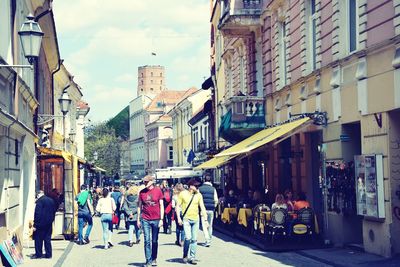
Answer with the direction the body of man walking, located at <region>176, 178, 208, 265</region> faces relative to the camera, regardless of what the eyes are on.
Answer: toward the camera

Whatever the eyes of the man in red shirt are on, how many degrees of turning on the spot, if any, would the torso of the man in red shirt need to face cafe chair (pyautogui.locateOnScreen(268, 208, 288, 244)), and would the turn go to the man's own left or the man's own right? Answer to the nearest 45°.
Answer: approximately 135° to the man's own left

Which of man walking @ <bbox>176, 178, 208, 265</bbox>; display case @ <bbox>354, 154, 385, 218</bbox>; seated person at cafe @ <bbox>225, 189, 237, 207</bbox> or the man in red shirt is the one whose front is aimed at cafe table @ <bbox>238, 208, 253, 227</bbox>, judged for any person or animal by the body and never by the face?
the seated person at cafe

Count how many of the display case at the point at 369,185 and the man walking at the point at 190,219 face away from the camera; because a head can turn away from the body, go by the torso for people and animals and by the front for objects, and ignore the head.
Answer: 0

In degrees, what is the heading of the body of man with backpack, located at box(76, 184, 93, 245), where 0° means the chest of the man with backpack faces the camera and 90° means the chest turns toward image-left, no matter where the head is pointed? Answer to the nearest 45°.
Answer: approximately 180°

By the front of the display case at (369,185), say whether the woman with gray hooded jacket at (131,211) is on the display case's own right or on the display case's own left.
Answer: on the display case's own right

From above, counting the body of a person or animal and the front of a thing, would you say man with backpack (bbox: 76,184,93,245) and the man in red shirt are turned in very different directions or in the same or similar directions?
very different directions

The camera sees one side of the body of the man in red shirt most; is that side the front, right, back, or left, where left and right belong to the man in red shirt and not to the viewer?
front

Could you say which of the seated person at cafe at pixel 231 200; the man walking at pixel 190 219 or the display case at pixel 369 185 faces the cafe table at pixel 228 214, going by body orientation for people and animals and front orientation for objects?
the seated person at cafe

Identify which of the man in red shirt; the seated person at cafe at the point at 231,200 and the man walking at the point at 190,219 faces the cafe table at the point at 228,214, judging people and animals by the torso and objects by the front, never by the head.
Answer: the seated person at cafe

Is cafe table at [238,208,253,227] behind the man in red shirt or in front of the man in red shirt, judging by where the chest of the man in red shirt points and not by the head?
behind

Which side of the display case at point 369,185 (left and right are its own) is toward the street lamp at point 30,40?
front
